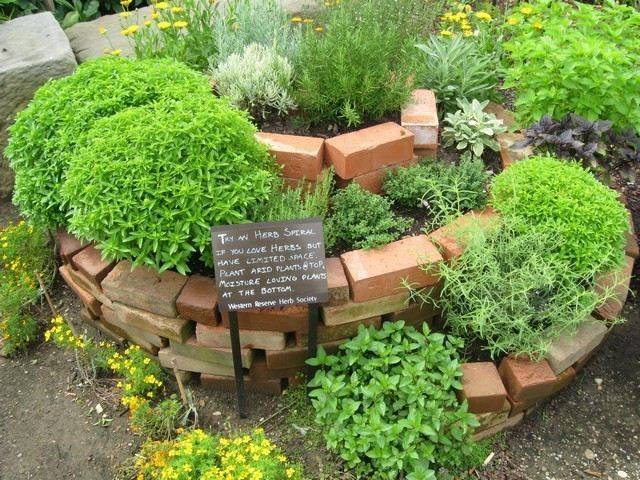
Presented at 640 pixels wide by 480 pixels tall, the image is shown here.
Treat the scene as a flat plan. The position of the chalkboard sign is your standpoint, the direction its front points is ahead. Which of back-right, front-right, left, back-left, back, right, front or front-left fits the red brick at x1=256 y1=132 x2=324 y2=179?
back

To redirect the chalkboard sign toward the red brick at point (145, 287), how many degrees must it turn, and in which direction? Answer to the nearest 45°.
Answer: approximately 135° to its right

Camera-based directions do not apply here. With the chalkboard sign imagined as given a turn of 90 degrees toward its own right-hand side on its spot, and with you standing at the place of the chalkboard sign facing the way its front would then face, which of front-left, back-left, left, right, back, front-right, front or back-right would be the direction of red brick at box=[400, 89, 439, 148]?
back-right

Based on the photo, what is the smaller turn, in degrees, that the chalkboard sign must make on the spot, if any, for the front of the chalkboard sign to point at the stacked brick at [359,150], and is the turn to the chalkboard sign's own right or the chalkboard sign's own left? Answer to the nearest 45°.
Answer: approximately 135° to the chalkboard sign's own left

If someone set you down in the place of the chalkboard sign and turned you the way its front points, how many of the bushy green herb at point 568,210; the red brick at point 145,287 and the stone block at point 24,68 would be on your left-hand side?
1

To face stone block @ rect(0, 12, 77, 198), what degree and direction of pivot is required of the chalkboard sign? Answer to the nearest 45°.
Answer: approximately 135° to its right

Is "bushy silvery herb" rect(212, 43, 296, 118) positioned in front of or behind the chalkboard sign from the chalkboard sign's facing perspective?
behind

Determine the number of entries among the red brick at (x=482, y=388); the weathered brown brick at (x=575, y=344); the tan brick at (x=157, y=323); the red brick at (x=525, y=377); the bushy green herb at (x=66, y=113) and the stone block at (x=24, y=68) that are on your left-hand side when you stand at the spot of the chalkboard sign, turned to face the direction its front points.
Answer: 3

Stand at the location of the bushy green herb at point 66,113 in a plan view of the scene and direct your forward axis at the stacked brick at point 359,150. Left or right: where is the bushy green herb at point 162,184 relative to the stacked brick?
right

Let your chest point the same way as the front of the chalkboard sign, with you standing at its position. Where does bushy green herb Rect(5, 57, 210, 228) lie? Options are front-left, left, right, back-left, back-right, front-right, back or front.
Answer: back-right

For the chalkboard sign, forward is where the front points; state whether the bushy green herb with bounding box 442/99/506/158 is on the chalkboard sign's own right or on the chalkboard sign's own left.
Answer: on the chalkboard sign's own left

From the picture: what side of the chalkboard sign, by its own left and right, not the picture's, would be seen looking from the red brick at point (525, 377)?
left

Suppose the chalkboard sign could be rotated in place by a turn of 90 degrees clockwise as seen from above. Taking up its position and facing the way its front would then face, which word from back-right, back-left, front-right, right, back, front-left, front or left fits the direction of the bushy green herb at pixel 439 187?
back-right

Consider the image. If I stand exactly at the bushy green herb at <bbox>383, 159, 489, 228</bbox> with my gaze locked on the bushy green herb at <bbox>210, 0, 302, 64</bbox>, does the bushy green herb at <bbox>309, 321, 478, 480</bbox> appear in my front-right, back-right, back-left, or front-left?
back-left

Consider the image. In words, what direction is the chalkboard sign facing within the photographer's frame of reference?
facing the viewer

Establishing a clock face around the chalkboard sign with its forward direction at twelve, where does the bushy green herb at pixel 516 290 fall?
The bushy green herb is roughly at 9 o'clock from the chalkboard sign.

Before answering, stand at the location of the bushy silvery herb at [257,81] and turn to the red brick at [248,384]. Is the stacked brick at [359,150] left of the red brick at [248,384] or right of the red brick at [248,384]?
left
